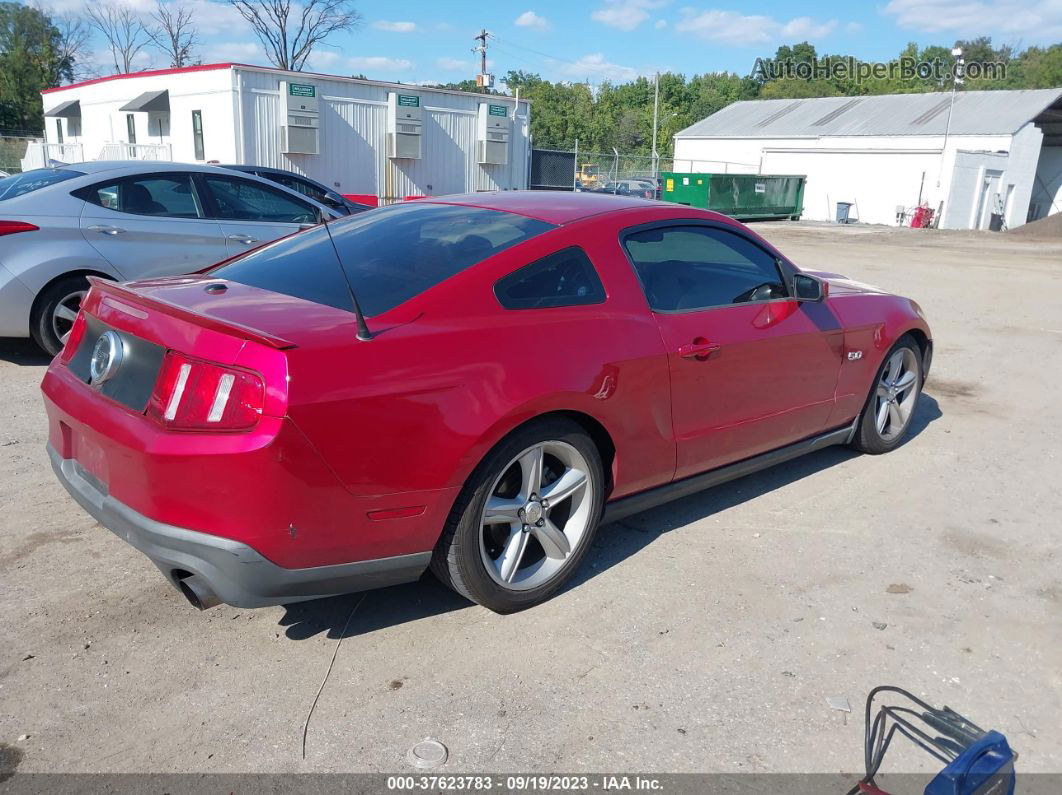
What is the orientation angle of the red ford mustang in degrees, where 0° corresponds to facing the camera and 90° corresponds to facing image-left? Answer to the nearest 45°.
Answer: approximately 225°

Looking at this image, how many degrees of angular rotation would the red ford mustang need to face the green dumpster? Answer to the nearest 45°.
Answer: approximately 45° to its left

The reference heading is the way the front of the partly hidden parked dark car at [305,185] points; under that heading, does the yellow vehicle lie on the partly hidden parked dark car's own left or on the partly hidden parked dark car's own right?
on the partly hidden parked dark car's own left

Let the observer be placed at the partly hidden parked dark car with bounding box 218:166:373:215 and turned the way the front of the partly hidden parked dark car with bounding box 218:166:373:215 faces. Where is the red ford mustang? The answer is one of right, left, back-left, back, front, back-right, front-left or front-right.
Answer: right

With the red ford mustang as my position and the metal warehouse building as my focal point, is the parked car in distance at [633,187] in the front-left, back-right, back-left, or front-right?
front-left

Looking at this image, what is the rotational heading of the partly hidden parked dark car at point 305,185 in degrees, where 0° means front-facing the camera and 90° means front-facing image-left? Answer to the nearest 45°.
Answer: approximately 270°

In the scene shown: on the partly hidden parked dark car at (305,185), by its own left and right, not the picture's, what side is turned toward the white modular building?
left

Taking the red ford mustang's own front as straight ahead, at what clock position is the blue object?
The blue object is roughly at 3 o'clock from the red ford mustang.

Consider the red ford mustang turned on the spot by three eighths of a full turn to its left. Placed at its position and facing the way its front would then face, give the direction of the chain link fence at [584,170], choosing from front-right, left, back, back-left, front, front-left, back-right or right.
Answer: right

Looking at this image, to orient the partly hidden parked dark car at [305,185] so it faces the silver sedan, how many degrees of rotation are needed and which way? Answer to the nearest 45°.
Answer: approximately 90° to its right

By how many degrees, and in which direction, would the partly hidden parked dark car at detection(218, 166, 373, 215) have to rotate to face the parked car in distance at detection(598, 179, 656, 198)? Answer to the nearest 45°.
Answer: approximately 45° to its left

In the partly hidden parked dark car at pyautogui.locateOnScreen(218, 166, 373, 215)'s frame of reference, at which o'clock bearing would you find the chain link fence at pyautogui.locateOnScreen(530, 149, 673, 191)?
The chain link fence is roughly at 10 o'clock from the partly hidden parked dark car.

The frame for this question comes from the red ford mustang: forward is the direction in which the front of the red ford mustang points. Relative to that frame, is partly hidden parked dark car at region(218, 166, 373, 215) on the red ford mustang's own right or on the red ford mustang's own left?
on the red ford mustang's own left

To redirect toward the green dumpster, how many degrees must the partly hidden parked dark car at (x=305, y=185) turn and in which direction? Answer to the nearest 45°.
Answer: approximately 45° to its left

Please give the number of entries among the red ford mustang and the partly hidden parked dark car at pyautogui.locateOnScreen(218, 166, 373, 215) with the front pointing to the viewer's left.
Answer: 0

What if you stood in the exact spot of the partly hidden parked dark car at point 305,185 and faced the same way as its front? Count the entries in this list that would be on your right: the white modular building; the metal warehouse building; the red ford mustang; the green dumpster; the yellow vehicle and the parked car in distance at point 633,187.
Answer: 1
